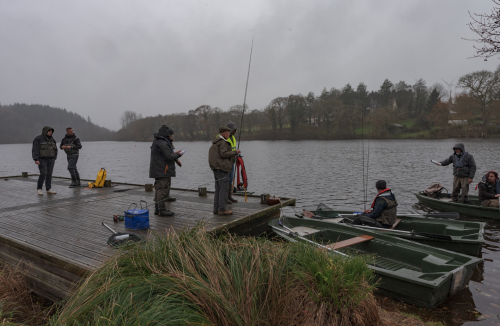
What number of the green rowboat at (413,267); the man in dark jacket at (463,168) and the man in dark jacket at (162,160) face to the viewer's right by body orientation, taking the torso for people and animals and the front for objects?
1

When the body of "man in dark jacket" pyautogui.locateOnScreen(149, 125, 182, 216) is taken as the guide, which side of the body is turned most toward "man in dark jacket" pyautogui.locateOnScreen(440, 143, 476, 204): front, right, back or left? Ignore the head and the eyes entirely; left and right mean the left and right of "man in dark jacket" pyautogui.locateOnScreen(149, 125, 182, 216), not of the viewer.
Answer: front

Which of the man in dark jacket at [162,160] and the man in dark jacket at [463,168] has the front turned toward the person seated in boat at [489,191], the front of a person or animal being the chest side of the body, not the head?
the man in dark jacket at [162,160]

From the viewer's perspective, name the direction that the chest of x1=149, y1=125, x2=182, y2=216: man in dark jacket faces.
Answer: to the viewer's right

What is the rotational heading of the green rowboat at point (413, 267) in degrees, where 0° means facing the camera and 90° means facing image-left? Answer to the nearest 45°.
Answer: approximately 135°

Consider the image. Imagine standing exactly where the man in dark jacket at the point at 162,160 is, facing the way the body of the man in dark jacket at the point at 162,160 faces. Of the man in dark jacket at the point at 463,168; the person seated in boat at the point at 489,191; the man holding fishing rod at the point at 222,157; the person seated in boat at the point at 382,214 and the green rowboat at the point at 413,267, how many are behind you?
0

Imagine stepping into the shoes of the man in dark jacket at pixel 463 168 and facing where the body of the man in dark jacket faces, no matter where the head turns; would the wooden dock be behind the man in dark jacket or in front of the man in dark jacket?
in front

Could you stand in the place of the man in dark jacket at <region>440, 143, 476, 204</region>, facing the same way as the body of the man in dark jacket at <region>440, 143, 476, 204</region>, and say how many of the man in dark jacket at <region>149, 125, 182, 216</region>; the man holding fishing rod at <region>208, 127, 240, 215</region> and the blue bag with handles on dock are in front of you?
3

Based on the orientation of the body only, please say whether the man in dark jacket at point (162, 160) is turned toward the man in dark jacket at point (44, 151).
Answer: no

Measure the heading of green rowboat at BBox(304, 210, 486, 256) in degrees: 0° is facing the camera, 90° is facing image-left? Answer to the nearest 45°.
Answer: approximately 135°

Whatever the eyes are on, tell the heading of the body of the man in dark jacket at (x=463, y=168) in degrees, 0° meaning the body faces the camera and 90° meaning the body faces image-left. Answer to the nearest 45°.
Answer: approximately 45°

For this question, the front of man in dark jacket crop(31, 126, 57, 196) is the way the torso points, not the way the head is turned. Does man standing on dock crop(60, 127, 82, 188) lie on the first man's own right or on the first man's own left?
on the first man's own left

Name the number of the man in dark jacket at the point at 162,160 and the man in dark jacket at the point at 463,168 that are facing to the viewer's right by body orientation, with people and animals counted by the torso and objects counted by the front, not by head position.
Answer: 1

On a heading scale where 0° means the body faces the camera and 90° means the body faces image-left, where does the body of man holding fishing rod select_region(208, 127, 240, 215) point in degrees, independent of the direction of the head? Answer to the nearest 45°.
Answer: approximately 270°
